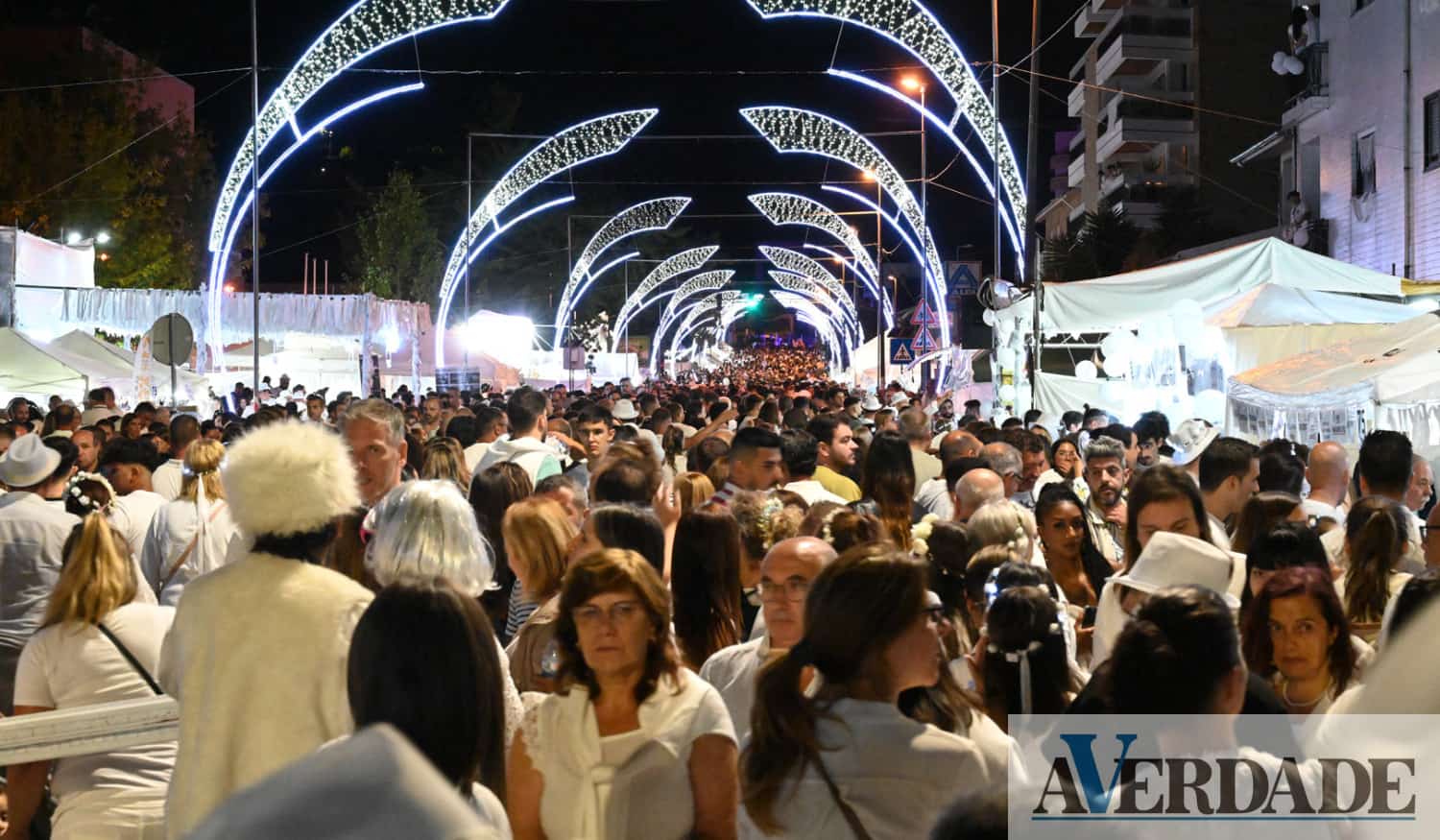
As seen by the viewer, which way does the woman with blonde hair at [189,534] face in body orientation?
away from the camera

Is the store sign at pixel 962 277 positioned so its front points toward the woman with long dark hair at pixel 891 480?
yes

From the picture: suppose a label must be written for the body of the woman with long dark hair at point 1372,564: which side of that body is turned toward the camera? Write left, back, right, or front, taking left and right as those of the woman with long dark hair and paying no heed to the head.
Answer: back

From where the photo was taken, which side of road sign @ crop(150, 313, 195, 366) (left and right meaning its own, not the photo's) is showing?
back

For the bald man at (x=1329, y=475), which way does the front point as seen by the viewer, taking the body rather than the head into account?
away from the camera

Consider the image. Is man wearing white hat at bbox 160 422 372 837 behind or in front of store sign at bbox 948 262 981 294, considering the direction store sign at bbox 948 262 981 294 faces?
in front

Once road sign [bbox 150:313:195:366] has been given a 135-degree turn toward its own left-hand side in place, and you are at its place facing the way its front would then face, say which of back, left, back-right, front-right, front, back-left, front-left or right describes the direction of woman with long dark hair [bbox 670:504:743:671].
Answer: front-left

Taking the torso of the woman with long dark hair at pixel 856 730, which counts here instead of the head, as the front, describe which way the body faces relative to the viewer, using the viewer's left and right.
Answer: facing away from the viewer and to the right of the viewer

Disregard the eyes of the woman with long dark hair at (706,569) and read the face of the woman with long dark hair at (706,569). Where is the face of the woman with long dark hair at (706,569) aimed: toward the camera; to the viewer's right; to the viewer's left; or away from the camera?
away from the camera

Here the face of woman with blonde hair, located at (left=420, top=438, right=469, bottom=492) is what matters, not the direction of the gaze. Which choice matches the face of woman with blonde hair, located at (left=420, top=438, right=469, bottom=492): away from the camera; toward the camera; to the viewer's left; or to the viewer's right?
away from the camera

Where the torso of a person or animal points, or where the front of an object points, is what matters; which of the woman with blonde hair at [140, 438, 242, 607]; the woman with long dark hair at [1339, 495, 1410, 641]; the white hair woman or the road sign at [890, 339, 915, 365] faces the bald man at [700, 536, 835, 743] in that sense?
the road sign

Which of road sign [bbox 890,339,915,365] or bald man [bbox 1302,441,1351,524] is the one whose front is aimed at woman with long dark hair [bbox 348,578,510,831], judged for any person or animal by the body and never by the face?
the road sign

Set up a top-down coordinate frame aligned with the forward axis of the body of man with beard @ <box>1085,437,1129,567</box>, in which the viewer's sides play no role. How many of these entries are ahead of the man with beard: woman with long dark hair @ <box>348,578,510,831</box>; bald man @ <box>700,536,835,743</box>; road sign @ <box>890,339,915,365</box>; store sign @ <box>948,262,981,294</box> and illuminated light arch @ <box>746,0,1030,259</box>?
2

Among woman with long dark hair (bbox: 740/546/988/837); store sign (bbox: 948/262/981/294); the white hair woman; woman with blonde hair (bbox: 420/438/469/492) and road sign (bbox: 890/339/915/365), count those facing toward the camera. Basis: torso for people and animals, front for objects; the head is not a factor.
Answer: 2

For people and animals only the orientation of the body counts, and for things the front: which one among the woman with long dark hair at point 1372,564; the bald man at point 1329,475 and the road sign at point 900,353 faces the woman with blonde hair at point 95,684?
the road sign

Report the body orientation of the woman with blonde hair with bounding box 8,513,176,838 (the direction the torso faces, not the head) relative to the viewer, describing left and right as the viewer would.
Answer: facing away from the viewer

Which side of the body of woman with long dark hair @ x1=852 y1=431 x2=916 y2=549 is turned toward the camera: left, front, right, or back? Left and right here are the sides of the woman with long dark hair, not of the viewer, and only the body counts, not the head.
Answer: back
